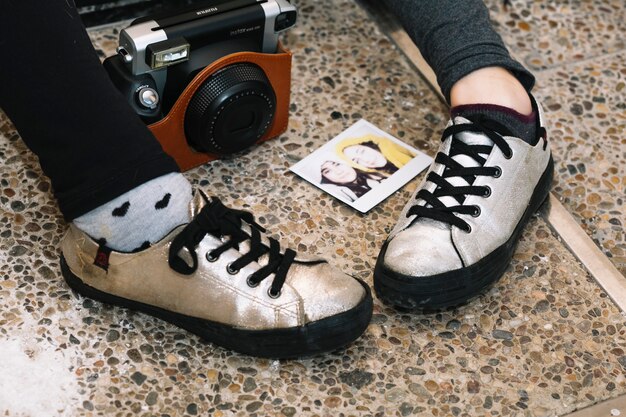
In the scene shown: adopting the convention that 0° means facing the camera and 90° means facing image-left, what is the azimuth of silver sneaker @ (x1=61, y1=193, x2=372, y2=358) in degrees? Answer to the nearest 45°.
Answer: approximately 315°

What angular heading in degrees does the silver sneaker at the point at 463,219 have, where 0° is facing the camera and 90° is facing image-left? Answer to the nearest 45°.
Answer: approximately 45°
